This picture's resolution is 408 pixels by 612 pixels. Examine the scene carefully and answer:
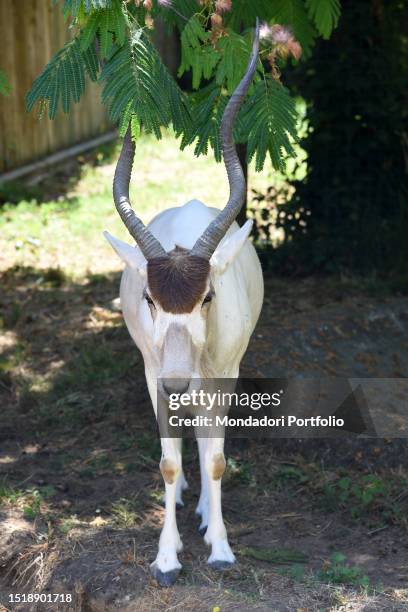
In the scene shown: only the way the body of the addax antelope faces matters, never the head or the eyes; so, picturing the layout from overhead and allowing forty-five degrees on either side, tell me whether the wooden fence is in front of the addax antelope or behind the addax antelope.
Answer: behind

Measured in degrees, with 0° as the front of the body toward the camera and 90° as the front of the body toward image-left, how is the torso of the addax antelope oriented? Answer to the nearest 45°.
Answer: approximately 0°
